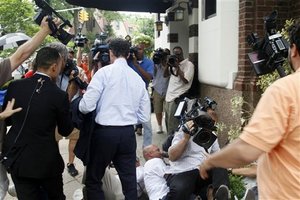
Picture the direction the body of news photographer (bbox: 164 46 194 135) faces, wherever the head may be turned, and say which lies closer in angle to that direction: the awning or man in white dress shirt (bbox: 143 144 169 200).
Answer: the man in white dress shirt

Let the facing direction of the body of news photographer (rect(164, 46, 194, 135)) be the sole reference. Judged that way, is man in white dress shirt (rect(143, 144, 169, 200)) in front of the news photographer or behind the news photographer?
in front

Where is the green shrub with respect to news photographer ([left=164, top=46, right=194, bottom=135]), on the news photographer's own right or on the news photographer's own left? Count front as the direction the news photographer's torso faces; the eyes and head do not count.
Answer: on the news photographer's own left

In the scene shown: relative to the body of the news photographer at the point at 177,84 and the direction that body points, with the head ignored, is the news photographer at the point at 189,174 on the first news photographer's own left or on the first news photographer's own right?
on the first news photographer's own left

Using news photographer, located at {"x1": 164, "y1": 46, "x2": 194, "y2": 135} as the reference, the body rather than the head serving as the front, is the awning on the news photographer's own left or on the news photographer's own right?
on the news photographer's own right

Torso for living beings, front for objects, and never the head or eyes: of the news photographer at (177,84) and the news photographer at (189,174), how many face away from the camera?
0

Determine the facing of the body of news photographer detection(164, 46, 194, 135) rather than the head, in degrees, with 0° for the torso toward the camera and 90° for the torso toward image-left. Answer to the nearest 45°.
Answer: approximately 45°
